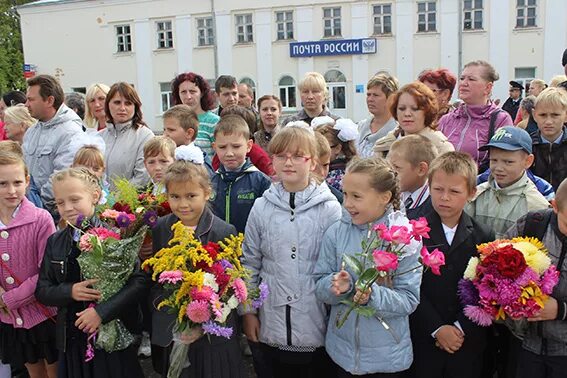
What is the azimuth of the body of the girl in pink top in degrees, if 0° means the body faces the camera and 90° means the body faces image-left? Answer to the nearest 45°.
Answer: approximately 0°

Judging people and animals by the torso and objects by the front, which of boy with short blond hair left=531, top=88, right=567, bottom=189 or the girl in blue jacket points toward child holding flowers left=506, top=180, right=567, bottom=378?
the boy with short blond hair

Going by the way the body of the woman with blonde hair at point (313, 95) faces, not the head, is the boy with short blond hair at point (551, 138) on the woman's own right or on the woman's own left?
on the woman's own left

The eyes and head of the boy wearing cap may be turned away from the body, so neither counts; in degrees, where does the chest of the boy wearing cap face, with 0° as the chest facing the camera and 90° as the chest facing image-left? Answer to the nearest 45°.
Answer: approximately 45°

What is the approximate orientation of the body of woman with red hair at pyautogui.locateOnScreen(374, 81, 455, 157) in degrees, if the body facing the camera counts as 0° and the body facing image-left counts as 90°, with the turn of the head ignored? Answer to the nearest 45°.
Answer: approximately 45°

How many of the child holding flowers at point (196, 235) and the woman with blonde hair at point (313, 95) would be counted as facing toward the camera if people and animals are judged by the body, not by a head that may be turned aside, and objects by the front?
2

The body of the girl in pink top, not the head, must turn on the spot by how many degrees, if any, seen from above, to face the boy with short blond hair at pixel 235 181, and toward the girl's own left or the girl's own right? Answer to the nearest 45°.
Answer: approximately 90° to the girl's own left
